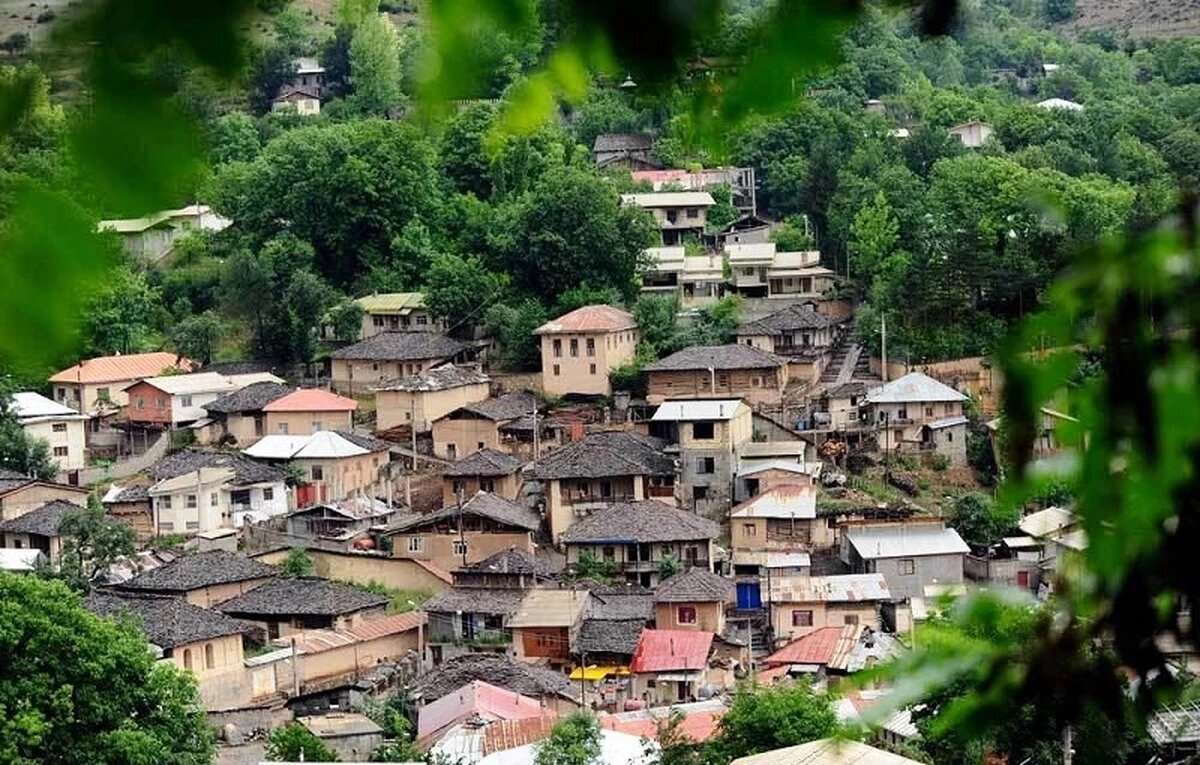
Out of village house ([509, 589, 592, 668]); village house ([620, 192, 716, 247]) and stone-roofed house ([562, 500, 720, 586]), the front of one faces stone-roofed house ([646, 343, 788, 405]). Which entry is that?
village house ([620, 192, 716, 247])

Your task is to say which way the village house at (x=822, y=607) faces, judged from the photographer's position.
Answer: facing the viewer

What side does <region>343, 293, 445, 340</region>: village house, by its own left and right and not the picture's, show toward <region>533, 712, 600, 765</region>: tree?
front

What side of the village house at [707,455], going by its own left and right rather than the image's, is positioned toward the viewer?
front

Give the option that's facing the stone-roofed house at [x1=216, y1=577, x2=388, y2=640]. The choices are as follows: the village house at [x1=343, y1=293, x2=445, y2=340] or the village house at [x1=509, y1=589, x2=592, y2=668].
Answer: the village house at [x1=343, y1=293, x2=445, y2=340]

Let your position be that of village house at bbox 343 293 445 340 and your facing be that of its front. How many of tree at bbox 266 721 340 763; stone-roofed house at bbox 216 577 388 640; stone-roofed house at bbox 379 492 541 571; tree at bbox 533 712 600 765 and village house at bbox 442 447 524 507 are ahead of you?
5

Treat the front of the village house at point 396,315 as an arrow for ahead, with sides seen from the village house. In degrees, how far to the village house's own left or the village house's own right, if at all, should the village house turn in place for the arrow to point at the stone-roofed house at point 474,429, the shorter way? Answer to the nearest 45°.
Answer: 0° — it already faces it

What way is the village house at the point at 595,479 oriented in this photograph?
toward the camera

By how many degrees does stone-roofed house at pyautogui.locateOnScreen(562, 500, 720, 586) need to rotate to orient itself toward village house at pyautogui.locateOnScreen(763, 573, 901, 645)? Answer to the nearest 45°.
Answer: approximately 45° to its left

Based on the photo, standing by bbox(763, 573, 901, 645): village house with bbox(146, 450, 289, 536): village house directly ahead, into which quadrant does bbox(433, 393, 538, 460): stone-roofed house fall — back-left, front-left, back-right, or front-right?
front-right

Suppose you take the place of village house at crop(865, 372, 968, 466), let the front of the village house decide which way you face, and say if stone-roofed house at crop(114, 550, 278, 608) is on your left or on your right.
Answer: on your right
